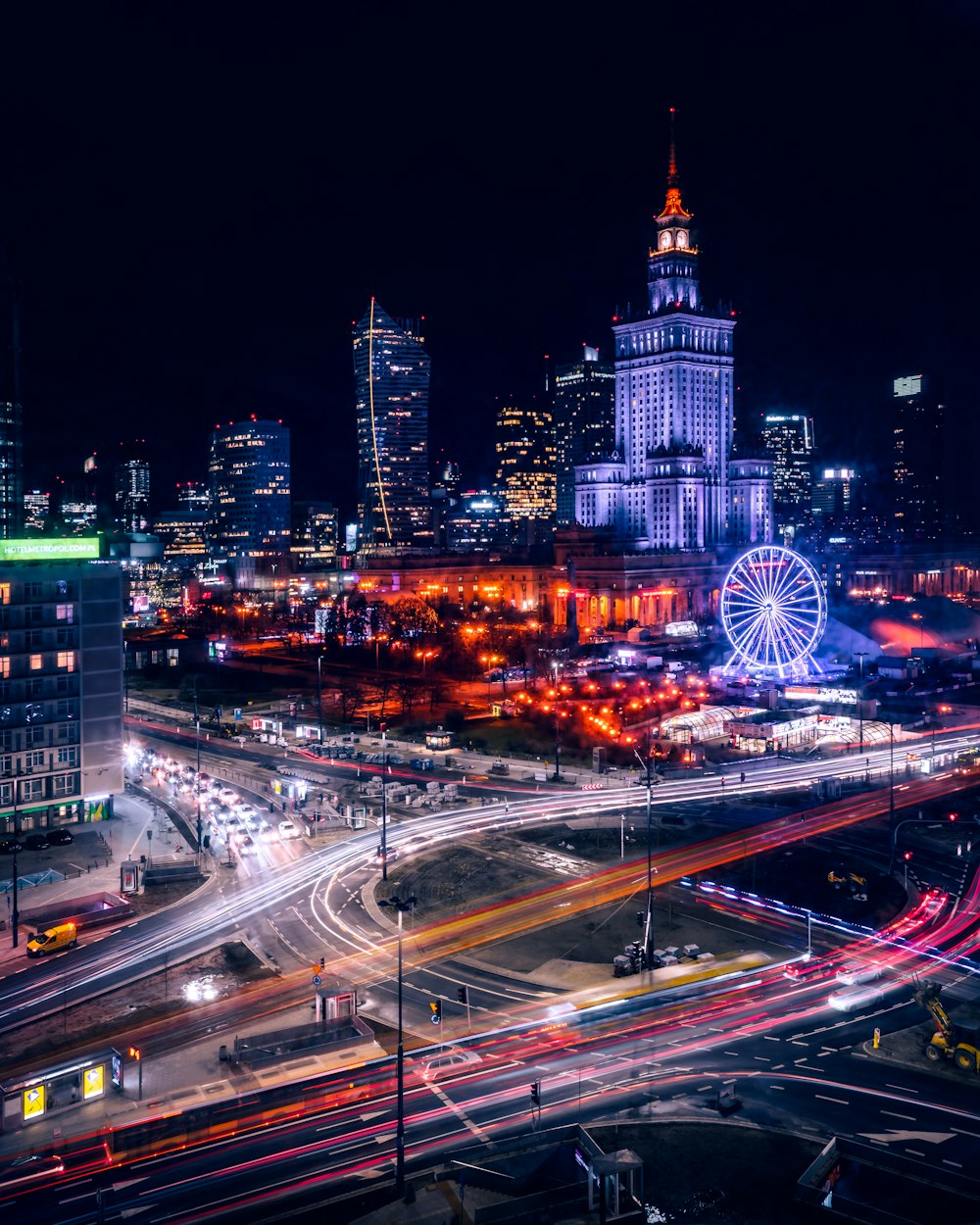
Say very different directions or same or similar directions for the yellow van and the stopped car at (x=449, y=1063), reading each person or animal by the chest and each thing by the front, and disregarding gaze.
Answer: very different directions

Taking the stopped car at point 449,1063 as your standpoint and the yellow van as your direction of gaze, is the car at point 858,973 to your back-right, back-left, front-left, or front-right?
back-right

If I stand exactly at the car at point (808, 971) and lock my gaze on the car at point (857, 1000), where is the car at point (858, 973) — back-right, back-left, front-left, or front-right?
front-left

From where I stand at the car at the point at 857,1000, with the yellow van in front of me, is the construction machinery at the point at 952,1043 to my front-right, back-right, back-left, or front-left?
back-left
